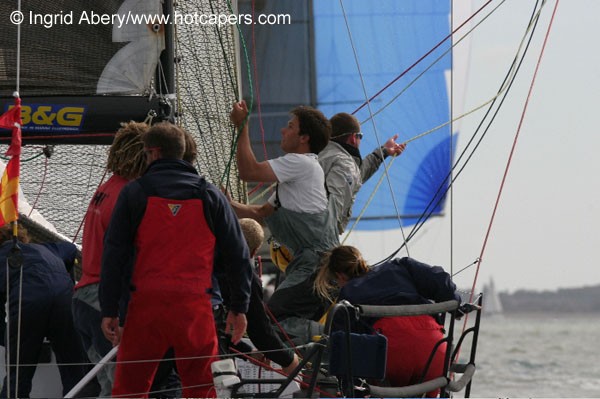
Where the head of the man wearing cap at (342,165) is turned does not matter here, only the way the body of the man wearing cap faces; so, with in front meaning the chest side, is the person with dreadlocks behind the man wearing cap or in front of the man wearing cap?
behind

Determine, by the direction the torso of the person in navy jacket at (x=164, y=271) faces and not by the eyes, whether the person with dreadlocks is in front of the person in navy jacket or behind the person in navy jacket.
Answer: in front

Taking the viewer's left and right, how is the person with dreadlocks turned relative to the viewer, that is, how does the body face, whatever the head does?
facing away from the viewer and to the right of the viewer

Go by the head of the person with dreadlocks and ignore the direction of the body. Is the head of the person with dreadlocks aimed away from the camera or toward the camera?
away from the camera

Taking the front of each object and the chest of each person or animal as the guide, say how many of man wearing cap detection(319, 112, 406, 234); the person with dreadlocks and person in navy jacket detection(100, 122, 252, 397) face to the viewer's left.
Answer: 0

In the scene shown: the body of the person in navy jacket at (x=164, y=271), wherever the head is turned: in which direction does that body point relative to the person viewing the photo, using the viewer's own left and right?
facing away from the viewer

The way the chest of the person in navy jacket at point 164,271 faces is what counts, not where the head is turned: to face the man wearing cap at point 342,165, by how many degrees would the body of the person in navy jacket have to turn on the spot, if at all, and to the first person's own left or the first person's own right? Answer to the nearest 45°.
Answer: approximately 45° to the first person's own right

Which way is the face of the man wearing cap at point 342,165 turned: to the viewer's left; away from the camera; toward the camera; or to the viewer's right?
to the viewer's right
